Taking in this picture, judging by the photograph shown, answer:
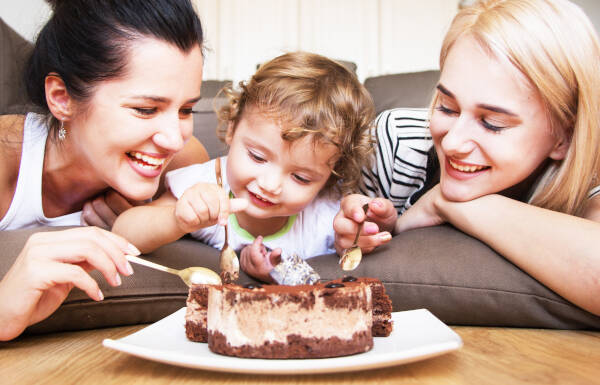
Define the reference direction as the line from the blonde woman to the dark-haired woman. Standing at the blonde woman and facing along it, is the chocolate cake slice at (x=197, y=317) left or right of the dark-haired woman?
left

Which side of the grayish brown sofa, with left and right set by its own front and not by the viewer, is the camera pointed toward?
front
